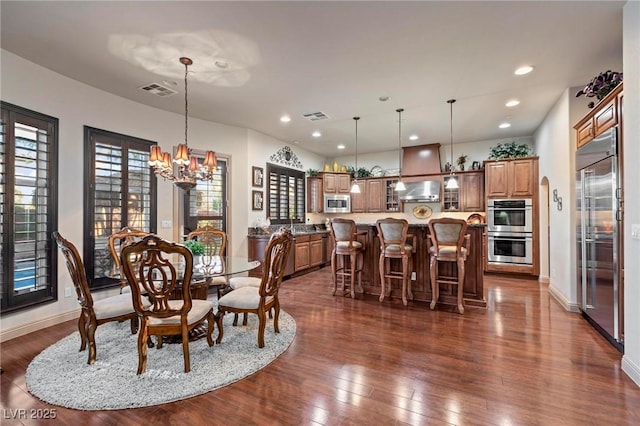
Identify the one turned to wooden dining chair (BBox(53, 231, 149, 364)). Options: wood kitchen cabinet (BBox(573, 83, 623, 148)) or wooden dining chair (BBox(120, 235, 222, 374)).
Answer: the wood kitchen cabinet

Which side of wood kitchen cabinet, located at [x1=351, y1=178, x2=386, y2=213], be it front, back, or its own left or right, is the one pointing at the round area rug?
front

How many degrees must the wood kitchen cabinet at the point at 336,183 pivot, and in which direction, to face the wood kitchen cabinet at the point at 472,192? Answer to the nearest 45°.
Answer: approximately 90° to its left

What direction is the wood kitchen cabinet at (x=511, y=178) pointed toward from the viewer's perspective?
toward the camera

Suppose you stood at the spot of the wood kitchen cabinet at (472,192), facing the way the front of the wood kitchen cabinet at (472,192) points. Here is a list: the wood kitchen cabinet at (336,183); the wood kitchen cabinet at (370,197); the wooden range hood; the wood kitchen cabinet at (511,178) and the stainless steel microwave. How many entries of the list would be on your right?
4

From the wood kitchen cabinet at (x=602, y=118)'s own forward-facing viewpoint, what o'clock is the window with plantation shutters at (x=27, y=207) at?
The window with plantation shutters is roughly at 12 o'clock from the wood kitchen cabinet.

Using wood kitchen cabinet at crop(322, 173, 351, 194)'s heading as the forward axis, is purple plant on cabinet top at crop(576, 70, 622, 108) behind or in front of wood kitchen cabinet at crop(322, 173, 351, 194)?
in front

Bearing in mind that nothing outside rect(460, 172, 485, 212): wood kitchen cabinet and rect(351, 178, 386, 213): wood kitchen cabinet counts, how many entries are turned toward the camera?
2

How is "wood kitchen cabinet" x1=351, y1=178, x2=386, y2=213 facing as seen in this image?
toward the camera

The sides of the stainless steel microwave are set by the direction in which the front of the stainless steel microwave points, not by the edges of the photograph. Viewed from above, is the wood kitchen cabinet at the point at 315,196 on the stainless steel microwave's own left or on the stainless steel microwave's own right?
on the stainless steel microwave's own right

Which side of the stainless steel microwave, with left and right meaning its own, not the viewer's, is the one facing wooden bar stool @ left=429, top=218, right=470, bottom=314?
front

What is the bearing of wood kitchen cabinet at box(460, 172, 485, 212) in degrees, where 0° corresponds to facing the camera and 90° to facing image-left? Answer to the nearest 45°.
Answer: approximately 0°
